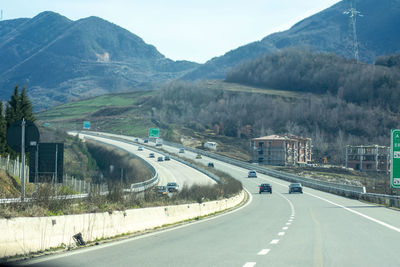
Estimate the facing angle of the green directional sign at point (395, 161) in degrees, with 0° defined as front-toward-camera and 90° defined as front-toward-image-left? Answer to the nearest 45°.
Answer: approximately 0°
